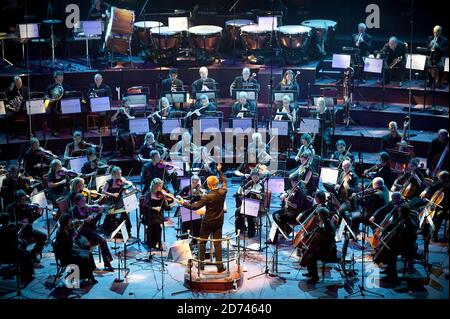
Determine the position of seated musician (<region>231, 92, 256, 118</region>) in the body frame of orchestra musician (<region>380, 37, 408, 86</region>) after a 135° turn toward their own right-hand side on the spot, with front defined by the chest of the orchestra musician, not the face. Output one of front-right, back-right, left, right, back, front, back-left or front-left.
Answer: back-left

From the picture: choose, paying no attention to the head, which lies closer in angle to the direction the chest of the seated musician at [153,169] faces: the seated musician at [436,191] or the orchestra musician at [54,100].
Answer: the seated musician

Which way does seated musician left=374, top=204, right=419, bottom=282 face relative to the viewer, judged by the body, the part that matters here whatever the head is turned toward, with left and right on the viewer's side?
facing to the left of the viewer

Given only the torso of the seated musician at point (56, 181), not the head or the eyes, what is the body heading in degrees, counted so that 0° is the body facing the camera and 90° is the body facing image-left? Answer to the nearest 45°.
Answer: approximately 315°

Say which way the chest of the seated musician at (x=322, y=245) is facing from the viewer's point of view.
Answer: to the viewer's left

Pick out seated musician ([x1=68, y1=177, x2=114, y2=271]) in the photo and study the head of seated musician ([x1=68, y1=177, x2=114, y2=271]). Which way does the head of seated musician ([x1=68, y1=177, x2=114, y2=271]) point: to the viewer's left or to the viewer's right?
to the viewer's right

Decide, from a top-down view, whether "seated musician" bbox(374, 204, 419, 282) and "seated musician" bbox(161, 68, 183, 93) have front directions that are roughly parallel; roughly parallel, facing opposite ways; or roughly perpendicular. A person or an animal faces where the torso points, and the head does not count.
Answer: roughly perpendicular

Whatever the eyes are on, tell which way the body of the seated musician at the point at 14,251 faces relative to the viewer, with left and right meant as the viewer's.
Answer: facing to the right of the viewer

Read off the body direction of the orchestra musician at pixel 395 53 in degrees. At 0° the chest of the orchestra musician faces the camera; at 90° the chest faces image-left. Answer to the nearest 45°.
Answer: approximately 45°

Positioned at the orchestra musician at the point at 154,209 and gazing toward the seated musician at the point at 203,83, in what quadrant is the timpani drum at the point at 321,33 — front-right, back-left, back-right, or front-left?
front-right

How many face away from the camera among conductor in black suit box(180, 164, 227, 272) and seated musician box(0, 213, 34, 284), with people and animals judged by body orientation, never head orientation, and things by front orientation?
1

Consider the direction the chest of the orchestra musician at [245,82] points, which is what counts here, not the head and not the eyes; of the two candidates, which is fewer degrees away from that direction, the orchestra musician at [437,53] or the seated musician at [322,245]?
the seated musician

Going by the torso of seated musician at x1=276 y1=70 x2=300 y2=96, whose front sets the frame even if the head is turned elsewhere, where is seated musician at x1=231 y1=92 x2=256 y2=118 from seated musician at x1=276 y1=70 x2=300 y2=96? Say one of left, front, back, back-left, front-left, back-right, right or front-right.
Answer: front-right

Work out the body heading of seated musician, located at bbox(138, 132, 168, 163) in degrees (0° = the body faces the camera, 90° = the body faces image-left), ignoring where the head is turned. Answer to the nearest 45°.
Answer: approximately 315°

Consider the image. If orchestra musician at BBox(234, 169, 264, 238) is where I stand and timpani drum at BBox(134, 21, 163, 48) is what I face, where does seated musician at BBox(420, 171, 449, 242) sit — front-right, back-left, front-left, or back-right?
back-right

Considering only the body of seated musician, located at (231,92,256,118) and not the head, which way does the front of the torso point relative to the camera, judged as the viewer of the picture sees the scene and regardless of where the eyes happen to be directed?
toward the camera

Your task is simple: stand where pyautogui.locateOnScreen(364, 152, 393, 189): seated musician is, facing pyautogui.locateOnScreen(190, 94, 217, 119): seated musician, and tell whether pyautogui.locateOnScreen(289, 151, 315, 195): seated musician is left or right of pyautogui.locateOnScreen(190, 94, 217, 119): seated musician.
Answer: left

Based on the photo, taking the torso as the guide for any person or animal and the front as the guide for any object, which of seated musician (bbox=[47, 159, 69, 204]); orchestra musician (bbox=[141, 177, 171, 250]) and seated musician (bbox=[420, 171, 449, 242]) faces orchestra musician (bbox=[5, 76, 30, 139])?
seated musician (bbox=[420, 171, 449, 242])

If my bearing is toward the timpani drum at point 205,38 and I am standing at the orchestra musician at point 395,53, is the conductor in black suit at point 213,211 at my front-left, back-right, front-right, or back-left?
front-left

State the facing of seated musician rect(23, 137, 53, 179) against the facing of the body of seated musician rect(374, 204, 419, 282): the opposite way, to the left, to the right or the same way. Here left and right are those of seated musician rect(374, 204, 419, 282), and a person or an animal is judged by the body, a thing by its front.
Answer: the opposite way

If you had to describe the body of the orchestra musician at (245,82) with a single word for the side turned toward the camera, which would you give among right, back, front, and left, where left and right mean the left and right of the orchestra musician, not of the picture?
front

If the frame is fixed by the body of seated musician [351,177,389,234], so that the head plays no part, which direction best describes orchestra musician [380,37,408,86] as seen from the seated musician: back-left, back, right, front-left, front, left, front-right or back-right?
right
